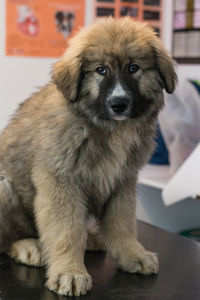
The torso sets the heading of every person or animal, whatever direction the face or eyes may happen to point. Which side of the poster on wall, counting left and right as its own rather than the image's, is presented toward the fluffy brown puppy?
front

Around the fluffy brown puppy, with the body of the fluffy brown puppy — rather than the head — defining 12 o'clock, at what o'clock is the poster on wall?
The poster on wall is roughly at 7 o'clock from the fluffy brown puppy.

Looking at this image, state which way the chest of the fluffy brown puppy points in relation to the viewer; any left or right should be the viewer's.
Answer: facing the viewer and to the right of the viewer

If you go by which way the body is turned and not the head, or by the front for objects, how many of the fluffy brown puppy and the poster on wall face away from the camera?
0

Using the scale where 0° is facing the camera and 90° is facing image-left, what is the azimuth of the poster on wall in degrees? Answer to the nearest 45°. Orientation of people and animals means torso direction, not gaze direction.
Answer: approximately 0°
